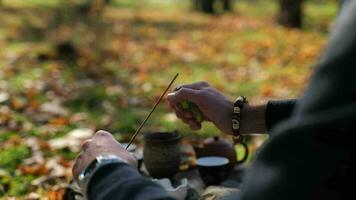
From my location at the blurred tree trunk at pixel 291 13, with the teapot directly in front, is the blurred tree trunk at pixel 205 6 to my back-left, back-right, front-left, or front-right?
back-right

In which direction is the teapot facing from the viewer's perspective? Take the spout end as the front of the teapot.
to the viewer's left

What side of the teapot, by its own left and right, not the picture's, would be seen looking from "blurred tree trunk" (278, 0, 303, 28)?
right

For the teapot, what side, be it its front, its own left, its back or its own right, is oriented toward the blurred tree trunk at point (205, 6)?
right
